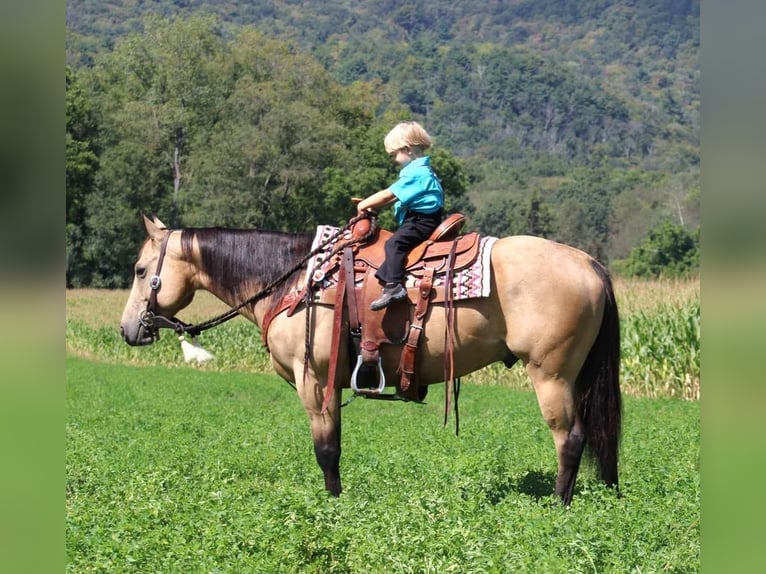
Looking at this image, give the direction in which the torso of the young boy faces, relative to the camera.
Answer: to the viewer's left

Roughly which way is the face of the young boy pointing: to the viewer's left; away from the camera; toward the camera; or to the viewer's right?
to the viewer's left

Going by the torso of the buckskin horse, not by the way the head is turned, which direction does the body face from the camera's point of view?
to the viewer's left

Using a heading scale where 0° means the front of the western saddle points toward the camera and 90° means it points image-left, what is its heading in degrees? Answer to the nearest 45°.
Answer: approximately 90°
